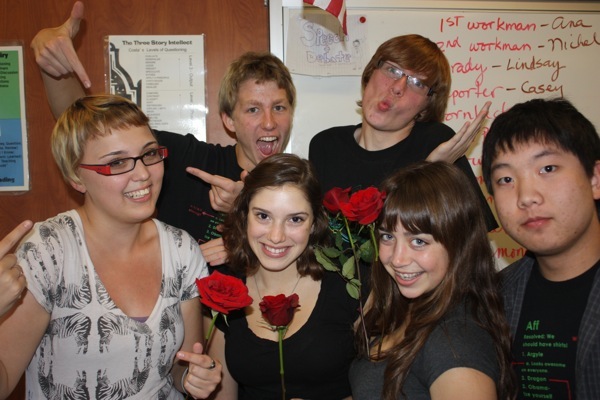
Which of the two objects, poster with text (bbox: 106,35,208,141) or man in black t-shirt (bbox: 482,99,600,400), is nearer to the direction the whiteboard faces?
the man in black t-shirt

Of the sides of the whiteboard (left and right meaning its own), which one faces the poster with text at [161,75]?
right

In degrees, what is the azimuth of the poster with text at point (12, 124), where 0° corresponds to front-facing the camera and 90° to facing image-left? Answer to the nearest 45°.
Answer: approximately 0°

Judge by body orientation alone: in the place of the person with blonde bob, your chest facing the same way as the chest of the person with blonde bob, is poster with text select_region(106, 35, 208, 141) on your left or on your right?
on your left

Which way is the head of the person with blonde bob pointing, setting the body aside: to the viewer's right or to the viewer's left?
to the viewer's right

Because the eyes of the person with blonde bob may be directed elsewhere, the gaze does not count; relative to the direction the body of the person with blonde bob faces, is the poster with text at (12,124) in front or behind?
behind

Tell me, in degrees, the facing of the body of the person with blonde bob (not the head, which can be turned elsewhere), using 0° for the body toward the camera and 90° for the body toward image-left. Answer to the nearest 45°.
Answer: approximately 315°
